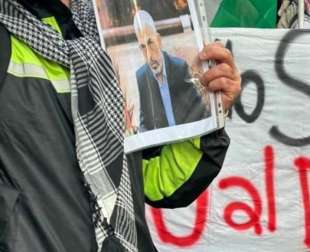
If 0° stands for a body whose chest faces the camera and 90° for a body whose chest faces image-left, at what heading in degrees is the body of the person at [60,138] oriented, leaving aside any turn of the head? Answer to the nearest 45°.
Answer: approximately 315°

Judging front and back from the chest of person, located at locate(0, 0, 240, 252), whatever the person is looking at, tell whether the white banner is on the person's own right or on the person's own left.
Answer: on the person's own left

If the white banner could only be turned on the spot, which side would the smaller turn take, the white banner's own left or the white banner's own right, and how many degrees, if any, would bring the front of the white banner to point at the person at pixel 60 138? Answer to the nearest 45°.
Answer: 0° — it already faces them

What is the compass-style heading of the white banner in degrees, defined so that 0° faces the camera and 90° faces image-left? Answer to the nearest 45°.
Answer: approximately 0°
